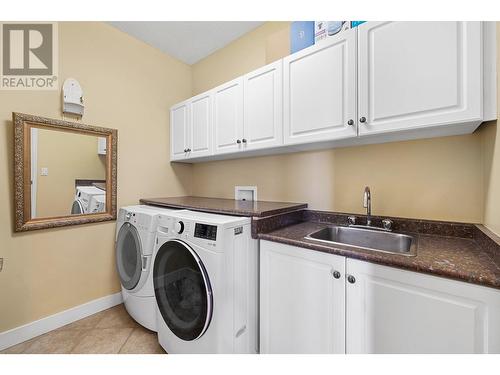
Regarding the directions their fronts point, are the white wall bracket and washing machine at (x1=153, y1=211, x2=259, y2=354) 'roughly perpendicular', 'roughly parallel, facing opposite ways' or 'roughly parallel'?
roughly perpendicular

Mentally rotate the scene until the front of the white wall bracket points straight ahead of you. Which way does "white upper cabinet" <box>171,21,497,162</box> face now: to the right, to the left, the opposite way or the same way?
to the right

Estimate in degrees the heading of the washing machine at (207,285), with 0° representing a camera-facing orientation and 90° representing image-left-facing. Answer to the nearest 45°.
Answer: approximately 45°

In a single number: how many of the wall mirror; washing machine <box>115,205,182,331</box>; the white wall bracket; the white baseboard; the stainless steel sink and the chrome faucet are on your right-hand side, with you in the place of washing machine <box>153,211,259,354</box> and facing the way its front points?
4

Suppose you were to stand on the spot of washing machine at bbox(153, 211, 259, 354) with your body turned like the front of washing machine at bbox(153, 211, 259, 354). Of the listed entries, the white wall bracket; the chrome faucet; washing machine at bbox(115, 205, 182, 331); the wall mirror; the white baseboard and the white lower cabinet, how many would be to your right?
4

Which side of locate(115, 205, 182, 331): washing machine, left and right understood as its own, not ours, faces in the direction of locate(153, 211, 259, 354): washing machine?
left

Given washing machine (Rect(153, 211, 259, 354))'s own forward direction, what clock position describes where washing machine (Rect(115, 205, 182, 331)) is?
washing machine (Rect(115, 205, 182, 331)) is roughly at 3 o'clock from washing machine (Rect(153, 211, 259, 354)).

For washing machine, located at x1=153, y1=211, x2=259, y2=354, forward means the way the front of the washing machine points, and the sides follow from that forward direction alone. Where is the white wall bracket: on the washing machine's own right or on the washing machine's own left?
on the washing machine's own right

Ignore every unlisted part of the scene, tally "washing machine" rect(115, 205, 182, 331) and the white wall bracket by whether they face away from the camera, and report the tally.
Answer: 0

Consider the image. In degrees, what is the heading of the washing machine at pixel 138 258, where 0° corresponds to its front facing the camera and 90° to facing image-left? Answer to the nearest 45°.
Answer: approximately 45°

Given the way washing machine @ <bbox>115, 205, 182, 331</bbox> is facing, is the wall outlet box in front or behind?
behind
